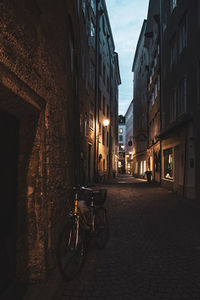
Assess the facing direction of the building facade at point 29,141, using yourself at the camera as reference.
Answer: facing to the right of the viewer

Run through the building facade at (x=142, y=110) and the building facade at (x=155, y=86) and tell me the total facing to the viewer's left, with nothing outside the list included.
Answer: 2

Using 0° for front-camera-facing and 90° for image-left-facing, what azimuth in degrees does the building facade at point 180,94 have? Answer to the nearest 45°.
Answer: approximately 90°

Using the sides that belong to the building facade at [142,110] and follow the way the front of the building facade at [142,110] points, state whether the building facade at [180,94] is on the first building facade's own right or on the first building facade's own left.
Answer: on the first building facade's own left

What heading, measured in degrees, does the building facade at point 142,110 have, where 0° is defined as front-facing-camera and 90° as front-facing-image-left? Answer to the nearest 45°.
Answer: approximately 90°

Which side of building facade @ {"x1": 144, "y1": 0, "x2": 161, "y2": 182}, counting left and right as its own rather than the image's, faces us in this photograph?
left

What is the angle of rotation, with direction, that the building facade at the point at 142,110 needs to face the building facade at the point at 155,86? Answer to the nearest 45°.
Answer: approximately 90° to its left

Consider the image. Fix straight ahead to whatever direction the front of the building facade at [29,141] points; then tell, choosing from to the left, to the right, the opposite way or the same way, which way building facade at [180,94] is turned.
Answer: the opposite way

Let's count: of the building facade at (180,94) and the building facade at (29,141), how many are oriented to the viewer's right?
1
